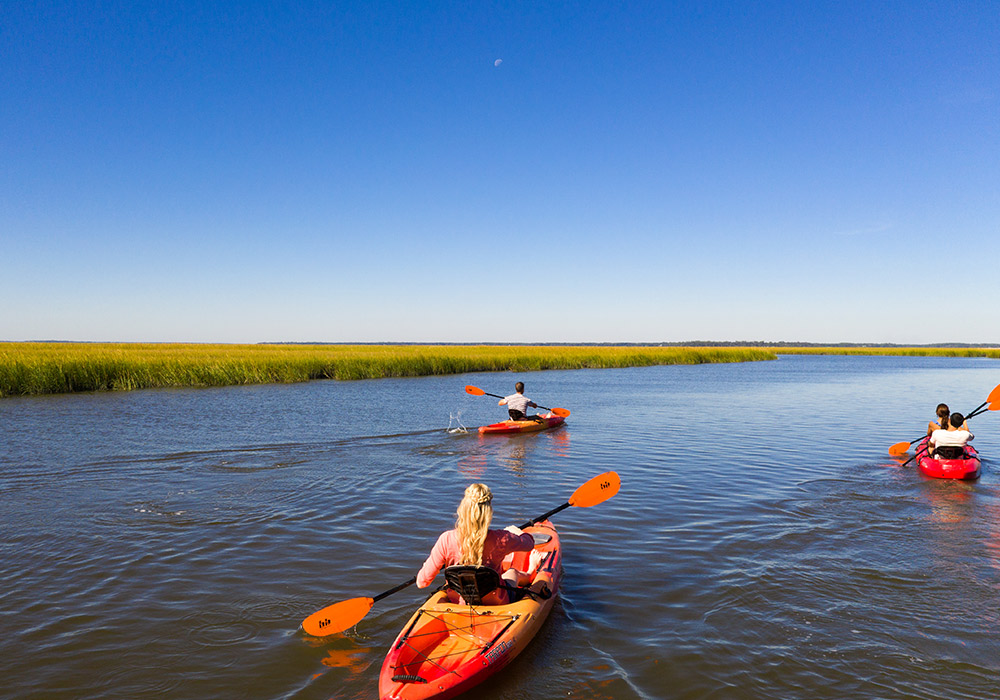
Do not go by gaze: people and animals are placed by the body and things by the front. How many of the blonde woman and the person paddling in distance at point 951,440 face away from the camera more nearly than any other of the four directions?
2

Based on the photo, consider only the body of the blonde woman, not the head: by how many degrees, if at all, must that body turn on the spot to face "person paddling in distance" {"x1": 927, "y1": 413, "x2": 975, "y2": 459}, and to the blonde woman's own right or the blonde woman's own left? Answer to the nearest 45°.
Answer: approximately 45° to the blonde woman's own right

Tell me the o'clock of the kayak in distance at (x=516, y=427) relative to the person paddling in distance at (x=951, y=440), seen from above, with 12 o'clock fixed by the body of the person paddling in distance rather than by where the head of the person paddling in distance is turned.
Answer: The kayak in distance is roughly at 9 o'clock from the person paddling in distance.

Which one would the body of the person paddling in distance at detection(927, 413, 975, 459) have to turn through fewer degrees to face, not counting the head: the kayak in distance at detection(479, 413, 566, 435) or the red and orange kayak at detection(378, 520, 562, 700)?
the kayak in distance

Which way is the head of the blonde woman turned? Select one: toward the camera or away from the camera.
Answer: away from the camera

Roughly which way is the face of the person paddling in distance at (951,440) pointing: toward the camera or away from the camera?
away from the camera

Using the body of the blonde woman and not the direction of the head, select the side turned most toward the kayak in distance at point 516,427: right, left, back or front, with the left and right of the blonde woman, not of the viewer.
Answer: front

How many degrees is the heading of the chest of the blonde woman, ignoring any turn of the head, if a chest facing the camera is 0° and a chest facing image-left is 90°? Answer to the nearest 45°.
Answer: approximately 180°

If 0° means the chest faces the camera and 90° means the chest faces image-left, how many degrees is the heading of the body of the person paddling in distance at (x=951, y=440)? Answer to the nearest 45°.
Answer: approximately 180°

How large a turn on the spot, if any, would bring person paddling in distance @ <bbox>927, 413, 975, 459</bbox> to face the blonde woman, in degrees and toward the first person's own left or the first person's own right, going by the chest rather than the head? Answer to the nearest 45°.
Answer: approximately 180°

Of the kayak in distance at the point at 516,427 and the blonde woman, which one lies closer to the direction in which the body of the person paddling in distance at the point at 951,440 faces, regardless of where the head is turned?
the kayak in distance
